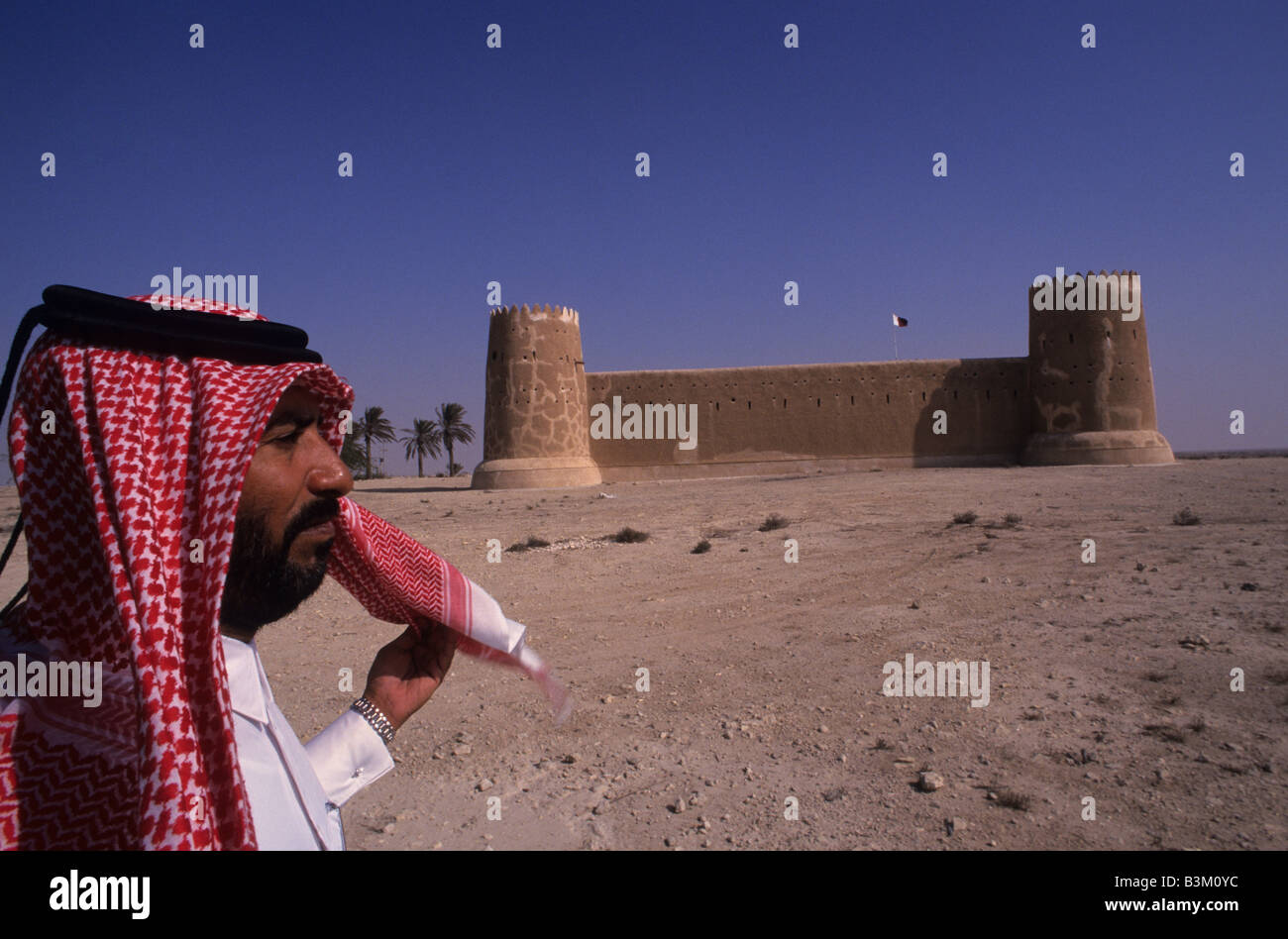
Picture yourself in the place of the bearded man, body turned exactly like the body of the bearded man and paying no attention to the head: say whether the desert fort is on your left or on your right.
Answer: on your left

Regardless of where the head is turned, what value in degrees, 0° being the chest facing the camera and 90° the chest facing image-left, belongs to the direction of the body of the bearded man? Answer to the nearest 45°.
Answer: approximately 270°

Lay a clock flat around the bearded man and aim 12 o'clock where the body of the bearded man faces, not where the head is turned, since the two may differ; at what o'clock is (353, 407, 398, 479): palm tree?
The palm tree is roughly at 9 o'clock from the bearded man.

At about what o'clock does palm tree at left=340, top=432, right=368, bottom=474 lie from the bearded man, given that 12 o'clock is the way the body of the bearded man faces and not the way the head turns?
The palm tree is roughly at 9 o'clock from the bearded man.
